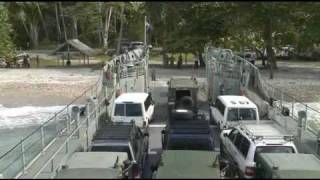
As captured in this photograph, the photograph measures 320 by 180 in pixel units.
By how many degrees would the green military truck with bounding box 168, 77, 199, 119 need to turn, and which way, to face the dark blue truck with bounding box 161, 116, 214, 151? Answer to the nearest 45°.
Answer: approximately 180°

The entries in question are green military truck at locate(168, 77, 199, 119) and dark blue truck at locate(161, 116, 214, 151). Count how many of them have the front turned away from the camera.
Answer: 2

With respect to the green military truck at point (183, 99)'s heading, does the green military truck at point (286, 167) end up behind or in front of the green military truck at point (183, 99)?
behind

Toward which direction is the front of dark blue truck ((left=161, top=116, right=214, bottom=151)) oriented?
away from the camera

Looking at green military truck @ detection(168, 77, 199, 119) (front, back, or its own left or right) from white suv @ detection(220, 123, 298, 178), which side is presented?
back

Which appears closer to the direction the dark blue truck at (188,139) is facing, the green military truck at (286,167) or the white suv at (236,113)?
the white suv
